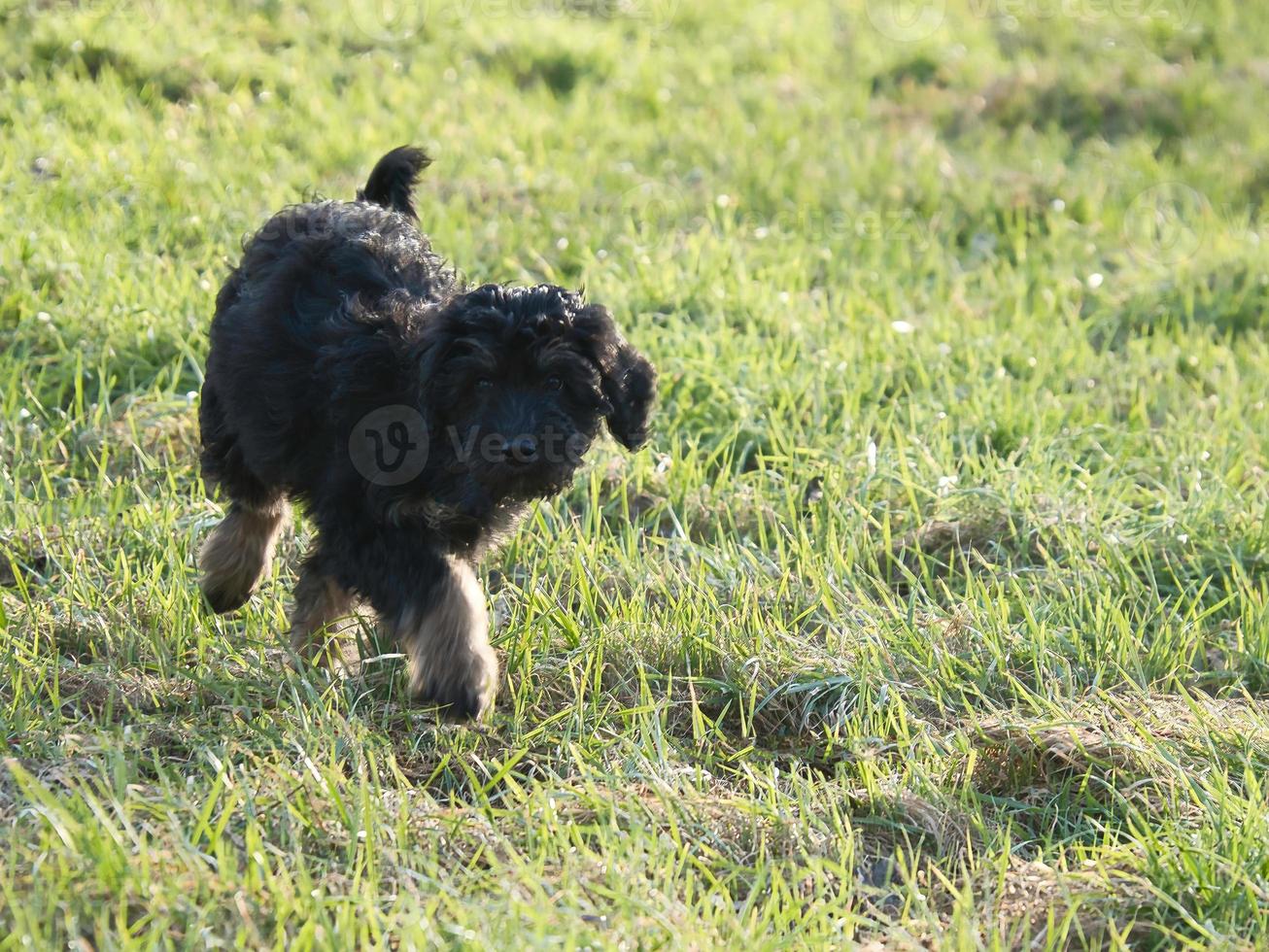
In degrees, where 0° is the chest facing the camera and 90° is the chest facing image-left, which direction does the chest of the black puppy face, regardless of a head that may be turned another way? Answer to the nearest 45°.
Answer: approximately 315°
